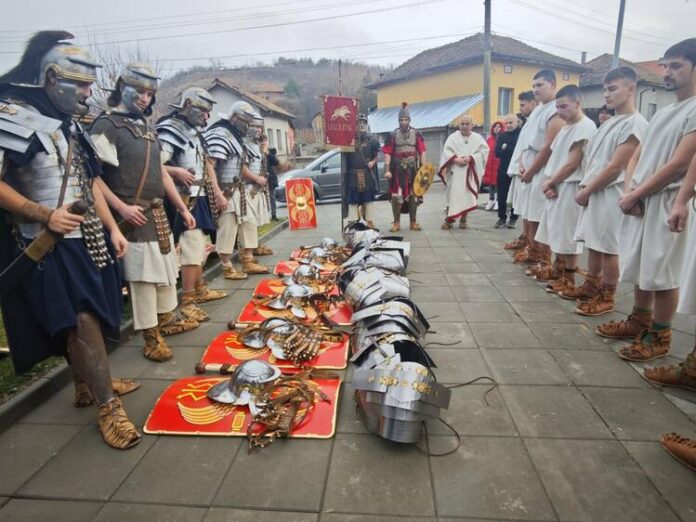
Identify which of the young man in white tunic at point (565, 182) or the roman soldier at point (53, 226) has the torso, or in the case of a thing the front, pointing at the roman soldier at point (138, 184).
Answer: the young man in white tunic

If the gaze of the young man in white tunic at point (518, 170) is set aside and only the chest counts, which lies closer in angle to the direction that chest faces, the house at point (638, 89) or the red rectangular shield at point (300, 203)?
the red rectangular shield

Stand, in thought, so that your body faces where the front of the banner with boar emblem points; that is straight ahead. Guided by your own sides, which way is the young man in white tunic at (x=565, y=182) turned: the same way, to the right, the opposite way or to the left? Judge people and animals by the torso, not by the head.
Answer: to the right

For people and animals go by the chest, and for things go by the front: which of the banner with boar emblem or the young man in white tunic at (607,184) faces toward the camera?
the banner with boar emblem

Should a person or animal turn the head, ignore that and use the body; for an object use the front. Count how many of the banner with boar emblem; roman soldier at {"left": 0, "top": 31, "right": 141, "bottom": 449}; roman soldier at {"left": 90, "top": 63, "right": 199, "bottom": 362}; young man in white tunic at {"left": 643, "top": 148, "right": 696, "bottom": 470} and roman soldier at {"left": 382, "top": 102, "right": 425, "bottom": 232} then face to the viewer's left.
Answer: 1

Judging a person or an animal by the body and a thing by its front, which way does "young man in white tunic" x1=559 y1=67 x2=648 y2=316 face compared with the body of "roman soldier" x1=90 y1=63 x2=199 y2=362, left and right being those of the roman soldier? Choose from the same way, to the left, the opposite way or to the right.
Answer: the opposite way

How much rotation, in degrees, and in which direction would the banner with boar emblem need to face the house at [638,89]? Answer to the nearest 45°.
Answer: approximately 135° to its left

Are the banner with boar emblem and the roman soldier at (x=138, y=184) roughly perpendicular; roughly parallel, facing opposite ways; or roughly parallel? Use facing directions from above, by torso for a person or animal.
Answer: roughly perpendicular

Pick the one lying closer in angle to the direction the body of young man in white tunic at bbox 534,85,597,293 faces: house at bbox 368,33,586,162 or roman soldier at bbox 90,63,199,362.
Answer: the roman soldier

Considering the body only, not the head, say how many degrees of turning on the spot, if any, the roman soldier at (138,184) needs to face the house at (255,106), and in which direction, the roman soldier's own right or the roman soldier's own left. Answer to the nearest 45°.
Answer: approximately 135° to the roman soldier's own left

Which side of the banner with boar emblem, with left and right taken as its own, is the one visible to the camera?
front

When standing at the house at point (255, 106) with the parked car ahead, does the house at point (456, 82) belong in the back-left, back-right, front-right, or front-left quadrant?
front-left

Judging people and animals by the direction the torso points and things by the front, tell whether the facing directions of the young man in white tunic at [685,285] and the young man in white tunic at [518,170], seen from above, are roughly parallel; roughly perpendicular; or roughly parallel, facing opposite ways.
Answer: roughly parallel

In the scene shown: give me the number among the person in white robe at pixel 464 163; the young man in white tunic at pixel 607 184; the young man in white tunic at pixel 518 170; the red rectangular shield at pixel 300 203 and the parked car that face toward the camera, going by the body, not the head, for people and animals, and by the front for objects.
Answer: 2

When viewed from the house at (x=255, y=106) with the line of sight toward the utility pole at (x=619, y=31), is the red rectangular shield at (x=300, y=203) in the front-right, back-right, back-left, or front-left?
front-right

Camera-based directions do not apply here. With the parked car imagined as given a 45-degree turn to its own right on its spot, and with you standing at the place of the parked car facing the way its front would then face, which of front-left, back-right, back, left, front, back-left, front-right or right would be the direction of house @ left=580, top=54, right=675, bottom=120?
right

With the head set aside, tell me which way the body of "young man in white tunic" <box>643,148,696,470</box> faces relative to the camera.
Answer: to the viewer's left

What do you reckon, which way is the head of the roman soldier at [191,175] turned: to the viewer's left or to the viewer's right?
to the viewer's right

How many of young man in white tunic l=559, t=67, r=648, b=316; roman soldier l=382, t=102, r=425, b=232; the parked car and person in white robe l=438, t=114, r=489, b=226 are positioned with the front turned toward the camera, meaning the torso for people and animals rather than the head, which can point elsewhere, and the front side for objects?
2

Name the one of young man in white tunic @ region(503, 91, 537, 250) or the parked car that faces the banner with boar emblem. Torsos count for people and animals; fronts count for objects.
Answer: the young man in white tunic

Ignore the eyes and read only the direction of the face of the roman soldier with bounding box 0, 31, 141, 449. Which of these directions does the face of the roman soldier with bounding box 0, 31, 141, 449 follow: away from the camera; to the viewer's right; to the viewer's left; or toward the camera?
to the viewer's right

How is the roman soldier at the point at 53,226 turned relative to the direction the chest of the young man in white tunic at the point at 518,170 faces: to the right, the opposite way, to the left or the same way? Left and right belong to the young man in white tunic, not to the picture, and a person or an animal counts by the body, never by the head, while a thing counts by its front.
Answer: the opposite way

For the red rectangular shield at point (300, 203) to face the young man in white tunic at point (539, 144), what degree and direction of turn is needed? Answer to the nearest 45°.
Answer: approximately 45° to its left

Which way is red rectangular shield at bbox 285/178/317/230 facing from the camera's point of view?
toward the camera
